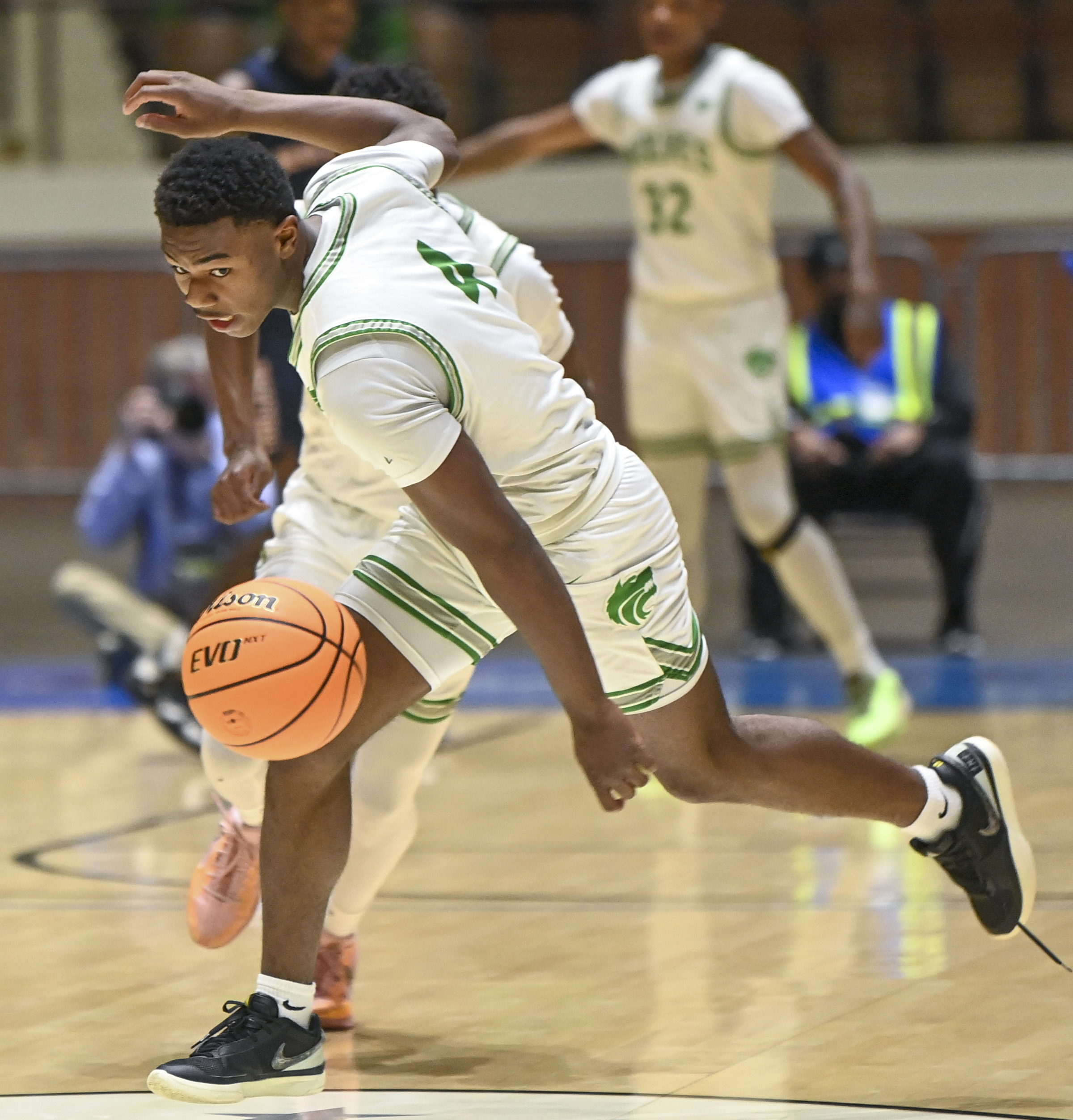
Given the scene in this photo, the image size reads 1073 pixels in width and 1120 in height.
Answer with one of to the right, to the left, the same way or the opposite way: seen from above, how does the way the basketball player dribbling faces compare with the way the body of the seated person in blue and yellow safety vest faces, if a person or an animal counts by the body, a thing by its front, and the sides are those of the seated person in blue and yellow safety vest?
to the right

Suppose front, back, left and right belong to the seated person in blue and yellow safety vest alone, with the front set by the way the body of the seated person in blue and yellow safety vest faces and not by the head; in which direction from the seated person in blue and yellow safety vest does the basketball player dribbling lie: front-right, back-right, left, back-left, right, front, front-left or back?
front

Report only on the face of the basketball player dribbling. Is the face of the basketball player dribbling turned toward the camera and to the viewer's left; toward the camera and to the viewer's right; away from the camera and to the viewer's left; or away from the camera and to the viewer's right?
toward the camera and to the viewer's left

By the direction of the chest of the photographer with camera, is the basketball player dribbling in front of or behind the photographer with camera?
in front

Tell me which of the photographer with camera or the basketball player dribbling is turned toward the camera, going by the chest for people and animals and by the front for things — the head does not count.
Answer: the photographer with camera

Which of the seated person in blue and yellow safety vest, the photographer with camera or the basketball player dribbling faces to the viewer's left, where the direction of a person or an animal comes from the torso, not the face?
the basketball player dribbling

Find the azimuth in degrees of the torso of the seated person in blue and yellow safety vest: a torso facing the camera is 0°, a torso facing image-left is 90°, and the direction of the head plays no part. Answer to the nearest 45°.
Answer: approximately 0°

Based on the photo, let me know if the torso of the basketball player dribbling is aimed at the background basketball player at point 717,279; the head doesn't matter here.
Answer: no

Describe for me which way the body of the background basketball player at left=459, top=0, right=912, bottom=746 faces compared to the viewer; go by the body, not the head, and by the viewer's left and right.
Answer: facing the viewer and to the left of the viewer

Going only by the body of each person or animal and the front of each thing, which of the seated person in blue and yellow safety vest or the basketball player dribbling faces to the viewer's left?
the basketball player dribbling

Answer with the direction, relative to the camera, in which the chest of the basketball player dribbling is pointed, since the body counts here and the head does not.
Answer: to the viewer's left

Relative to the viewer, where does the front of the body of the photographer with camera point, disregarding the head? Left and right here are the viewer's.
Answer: facing the viewer

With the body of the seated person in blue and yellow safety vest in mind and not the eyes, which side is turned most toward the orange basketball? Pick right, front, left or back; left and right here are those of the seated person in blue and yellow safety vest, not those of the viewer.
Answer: front

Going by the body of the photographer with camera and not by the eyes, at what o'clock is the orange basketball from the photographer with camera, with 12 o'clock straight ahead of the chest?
The orange basketball is roughly at 12 o'clock from the photographer with camera.
